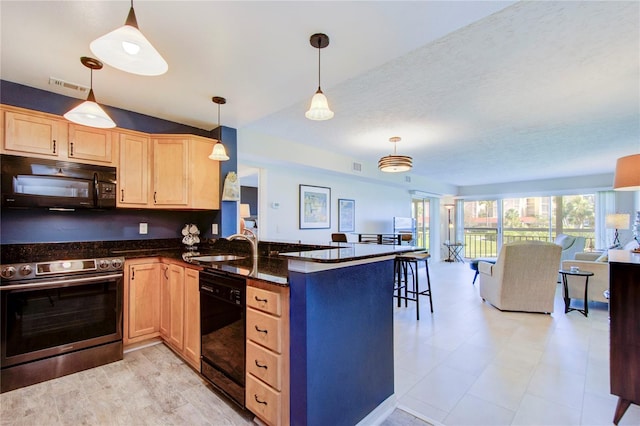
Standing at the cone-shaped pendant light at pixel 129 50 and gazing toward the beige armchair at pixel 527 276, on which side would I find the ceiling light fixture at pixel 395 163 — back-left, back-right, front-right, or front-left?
front-left

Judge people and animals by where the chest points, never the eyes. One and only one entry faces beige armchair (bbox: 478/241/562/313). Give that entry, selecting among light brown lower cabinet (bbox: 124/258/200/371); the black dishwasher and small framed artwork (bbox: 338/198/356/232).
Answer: the small framed artwork

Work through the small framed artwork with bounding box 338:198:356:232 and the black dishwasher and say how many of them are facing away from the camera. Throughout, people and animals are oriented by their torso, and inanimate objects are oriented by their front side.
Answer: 0

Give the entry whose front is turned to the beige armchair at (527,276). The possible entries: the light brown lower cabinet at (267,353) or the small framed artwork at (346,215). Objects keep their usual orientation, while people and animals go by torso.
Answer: the small framed artwork

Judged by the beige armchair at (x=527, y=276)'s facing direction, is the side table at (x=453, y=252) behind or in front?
in front

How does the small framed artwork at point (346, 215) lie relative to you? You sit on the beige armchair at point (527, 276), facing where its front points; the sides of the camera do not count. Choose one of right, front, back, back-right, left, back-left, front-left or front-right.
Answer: front-left

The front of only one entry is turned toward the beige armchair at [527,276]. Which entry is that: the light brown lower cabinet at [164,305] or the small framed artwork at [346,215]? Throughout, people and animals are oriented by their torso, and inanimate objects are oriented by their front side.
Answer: the small framed artwork

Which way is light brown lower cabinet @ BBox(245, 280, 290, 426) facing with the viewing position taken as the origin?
facing the viewer and to the left of the viewer

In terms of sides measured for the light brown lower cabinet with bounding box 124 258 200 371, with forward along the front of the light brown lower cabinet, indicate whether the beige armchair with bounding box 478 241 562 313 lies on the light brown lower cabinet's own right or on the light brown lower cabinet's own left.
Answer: on the light brown lower cabinet's own left

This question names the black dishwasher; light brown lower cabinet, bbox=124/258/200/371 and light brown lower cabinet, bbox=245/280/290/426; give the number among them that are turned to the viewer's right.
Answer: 0

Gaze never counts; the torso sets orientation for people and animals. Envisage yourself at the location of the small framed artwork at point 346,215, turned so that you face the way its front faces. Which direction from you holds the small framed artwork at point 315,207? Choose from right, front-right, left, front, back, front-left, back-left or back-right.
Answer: right

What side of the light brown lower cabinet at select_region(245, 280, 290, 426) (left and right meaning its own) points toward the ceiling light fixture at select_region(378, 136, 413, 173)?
back

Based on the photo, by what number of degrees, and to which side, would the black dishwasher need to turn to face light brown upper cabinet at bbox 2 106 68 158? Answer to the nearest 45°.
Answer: approximately 90° to its right

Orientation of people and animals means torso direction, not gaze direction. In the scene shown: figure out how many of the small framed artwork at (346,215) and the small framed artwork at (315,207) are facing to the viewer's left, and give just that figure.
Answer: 0

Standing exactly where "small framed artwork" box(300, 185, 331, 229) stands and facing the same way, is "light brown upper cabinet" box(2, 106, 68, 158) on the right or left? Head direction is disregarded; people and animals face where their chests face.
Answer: on its right

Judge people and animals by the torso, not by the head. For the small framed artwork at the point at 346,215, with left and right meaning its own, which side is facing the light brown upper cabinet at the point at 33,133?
right

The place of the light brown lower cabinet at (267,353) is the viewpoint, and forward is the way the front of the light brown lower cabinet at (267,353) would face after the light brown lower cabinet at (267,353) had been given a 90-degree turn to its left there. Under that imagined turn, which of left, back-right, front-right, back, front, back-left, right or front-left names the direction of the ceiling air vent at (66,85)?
back

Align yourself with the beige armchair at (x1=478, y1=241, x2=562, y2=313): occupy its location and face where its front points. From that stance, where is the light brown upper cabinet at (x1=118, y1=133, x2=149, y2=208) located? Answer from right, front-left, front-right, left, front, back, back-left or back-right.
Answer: left
